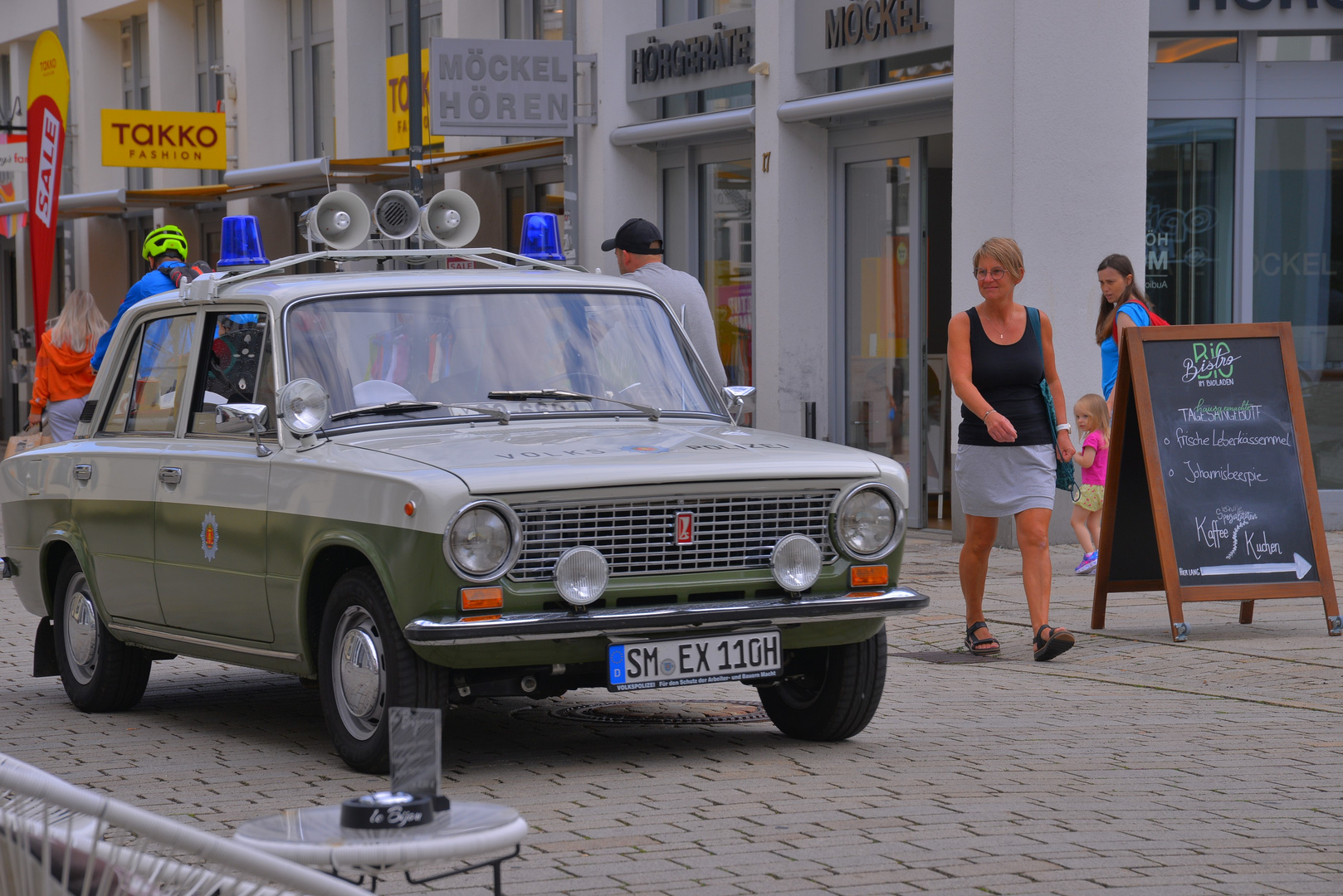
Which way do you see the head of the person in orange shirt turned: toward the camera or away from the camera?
away from the camera

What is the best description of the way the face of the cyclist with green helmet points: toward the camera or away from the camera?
away from the camera

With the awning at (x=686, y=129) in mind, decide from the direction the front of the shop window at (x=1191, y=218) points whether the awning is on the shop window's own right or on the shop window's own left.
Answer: on the shop window's own right

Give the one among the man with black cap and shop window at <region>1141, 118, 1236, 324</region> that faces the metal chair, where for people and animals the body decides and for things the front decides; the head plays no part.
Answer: the shop window

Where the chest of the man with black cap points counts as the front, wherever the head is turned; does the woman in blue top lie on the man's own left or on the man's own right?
on the man's own right

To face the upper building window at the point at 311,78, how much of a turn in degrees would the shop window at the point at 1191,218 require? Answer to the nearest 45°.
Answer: approximately 135° to its right
